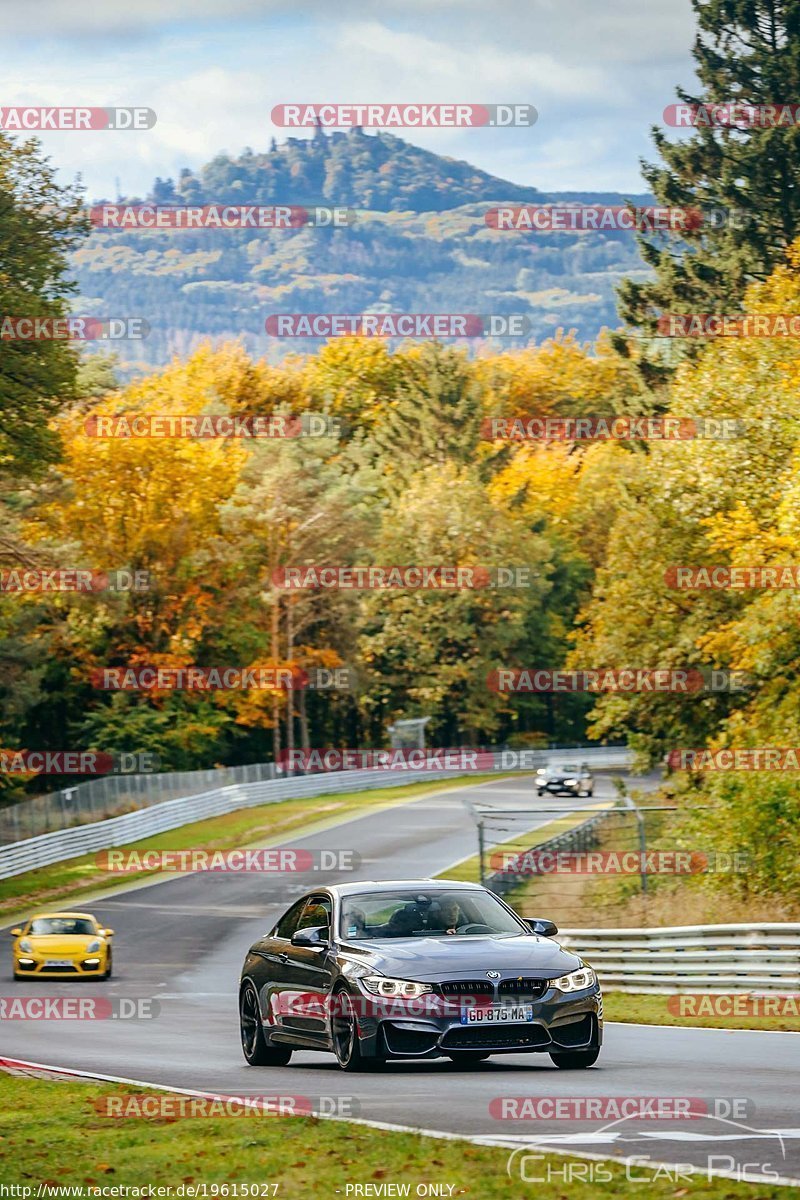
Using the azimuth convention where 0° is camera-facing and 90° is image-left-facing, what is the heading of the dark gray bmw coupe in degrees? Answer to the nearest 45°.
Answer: approximately 315°

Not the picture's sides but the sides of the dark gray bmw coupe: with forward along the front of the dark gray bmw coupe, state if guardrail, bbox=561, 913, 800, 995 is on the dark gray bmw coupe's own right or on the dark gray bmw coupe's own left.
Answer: on the dark gray bmw coupe's own left

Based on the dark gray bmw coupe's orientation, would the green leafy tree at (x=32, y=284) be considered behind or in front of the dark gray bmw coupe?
behind
